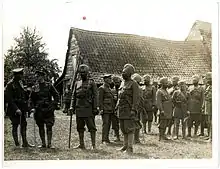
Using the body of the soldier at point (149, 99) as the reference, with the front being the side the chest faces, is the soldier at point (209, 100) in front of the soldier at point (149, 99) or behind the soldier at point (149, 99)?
behind

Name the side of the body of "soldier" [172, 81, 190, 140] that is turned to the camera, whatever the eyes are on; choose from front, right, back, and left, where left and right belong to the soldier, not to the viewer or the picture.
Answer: front

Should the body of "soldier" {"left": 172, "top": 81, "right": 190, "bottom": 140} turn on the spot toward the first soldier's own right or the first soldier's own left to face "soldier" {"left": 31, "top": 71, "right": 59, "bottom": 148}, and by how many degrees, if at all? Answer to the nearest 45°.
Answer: approximately 90° to the first soldier's own right
